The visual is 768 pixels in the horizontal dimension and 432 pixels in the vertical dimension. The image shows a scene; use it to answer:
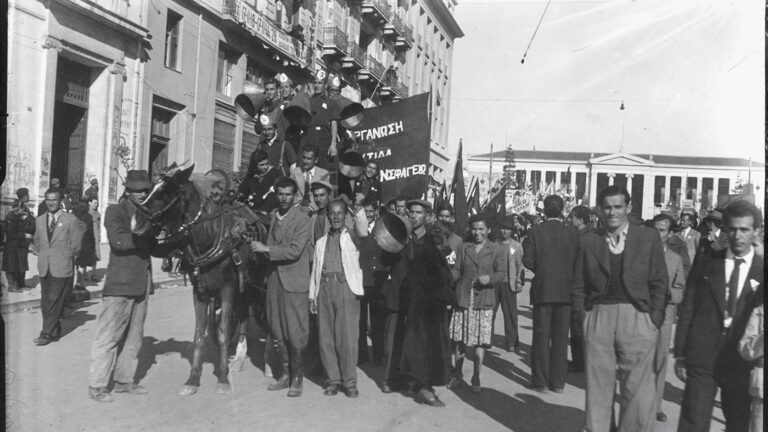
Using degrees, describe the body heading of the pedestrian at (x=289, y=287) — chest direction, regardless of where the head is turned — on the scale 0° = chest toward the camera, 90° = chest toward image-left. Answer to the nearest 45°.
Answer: approximately 45°

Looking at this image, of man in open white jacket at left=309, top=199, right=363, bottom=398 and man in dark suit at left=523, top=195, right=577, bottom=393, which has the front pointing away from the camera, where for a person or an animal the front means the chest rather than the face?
the man in dark suit

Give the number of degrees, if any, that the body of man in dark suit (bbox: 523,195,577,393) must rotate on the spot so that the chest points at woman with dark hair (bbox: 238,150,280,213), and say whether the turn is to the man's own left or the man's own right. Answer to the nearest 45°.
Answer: approximately 90° to the man's own left

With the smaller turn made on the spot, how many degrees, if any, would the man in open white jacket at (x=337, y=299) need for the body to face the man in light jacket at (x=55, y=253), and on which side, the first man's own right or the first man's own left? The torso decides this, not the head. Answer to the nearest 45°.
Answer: approximately 135° to the first man's own right

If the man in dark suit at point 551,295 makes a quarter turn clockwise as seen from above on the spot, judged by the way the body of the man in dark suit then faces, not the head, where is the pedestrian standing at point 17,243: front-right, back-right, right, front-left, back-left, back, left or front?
back

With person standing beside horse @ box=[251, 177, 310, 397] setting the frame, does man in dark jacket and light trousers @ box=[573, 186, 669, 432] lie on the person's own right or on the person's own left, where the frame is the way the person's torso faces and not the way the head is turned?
on the person's own left

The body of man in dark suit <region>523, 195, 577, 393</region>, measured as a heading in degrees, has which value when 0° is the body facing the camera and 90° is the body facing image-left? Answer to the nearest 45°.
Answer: approximately 180°

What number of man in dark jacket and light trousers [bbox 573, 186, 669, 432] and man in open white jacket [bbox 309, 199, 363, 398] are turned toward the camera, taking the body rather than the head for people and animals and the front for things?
2

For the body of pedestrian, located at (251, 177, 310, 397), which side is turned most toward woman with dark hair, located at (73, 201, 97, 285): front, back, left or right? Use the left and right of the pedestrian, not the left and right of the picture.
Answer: right

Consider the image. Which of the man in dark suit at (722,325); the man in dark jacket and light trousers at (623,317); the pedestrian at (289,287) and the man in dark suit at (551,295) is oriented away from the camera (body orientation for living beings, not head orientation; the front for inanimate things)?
the man in dark suit at (551,295)

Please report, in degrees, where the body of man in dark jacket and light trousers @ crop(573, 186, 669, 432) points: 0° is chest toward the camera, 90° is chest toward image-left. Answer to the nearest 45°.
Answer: approximately 0°
